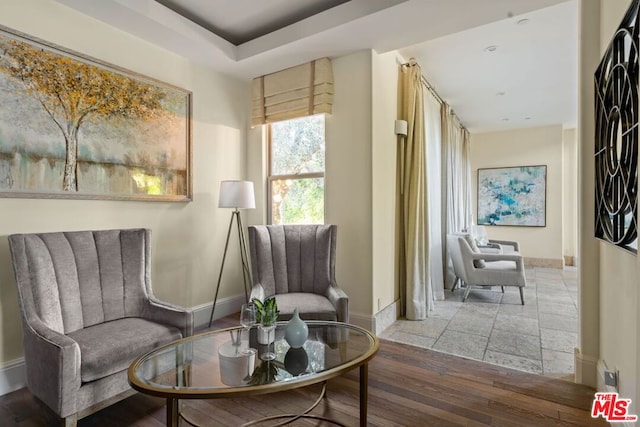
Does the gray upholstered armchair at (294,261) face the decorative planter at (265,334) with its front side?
yes

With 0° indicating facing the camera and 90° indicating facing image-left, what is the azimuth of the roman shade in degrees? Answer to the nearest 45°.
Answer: approximately 45°

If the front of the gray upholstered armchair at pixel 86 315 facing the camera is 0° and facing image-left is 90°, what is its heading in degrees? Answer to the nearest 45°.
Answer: approximately 315°

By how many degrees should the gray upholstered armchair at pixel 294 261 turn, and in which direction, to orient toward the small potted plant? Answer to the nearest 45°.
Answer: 0° — it already faces it

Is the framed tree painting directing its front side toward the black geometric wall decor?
yes

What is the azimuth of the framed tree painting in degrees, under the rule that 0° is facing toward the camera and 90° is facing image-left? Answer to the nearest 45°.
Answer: approximately 315°

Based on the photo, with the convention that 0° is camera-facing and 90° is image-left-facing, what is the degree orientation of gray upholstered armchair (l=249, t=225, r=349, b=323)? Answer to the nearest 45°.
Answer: approximately 0°
